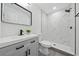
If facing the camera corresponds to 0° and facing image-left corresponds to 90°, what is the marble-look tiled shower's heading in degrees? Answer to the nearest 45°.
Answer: approximately 45°
